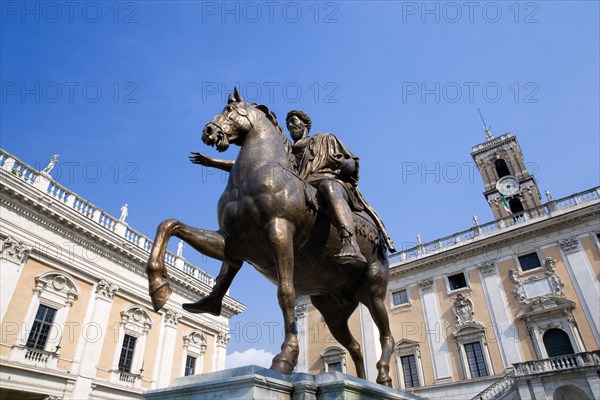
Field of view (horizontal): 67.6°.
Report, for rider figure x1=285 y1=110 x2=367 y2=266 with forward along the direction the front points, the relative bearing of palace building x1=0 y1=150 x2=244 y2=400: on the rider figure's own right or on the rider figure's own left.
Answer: on the rider figure's own right

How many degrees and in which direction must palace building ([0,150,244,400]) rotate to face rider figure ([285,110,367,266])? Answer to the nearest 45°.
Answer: approximately 45° to its right

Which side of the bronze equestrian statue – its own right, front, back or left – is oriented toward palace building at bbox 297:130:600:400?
back

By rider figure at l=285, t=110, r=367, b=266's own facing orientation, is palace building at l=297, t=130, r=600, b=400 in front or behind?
behind

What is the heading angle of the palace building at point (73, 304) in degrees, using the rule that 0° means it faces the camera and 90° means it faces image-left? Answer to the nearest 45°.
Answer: approximately 315°

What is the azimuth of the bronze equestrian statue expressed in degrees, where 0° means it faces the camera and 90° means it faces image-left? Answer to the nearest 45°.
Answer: approximately 45°

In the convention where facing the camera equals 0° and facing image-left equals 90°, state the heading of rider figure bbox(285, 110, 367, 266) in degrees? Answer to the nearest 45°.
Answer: approximately 45°
